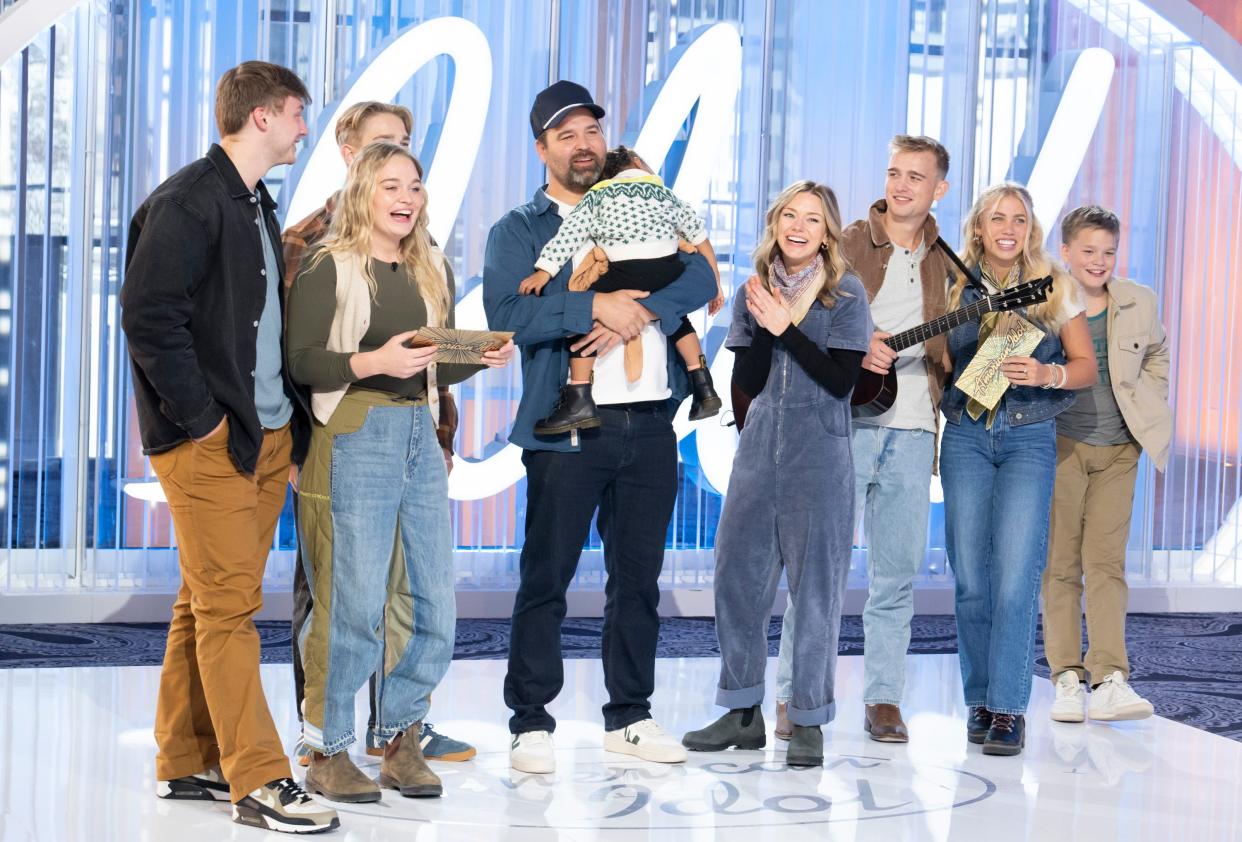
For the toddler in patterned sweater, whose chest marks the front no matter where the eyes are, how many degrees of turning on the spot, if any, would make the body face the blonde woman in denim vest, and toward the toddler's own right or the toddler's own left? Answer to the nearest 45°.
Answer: approximately 90° to the toddler's own right

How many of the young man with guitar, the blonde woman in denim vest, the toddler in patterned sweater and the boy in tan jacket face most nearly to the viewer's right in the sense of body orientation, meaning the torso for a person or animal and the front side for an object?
0

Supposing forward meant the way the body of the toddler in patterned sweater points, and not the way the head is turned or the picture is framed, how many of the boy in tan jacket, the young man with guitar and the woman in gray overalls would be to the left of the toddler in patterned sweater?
0

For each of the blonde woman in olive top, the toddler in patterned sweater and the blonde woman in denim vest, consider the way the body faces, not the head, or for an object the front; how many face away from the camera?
1

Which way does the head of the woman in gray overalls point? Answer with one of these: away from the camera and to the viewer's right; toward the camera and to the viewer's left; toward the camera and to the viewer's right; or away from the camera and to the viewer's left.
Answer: toward the camera and to the viewer's left

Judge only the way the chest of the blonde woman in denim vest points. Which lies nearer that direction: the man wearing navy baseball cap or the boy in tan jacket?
the man wearing navy baseball cap

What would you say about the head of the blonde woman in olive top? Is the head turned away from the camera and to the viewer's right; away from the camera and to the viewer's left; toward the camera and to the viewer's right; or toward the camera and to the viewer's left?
toward the camera and to the viewer's right

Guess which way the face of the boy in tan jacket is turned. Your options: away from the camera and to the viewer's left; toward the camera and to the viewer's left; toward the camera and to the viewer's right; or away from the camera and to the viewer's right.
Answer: toward the camera and to the viewer's left

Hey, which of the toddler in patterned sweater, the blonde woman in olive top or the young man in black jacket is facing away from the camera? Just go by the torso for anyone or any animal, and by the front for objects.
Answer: the toddler in patterned sweater

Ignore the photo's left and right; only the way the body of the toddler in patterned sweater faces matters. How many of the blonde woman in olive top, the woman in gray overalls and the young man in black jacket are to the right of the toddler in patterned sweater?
1

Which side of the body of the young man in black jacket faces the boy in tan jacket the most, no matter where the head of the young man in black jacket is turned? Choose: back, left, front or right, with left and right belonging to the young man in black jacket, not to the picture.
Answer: front

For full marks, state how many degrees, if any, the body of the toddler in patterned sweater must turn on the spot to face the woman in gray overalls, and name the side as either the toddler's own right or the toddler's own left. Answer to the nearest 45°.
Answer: approximately 90° to the toddler's own right

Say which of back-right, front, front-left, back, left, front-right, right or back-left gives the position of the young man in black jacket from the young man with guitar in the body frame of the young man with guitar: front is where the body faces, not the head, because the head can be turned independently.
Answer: front-right

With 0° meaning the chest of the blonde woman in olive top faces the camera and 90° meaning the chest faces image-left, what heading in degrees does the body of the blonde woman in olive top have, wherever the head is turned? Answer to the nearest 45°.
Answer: approximately 315°

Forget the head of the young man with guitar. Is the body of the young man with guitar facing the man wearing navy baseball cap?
no

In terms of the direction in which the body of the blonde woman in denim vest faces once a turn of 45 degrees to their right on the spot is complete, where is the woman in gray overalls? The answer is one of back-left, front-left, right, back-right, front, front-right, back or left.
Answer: front

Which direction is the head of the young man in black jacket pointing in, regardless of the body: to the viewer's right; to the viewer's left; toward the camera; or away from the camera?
to the viewer's right

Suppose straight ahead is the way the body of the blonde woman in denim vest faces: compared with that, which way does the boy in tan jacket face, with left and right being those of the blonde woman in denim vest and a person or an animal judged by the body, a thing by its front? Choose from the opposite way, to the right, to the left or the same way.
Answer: the same way

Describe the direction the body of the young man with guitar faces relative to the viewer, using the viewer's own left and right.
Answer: facing the viewer

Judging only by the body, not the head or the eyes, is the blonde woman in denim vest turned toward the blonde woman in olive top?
no

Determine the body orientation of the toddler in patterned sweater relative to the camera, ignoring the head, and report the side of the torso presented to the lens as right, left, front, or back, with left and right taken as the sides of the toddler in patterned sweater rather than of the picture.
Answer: back

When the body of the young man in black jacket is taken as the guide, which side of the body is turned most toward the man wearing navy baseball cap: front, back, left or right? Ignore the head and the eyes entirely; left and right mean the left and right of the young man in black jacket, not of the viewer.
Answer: front
